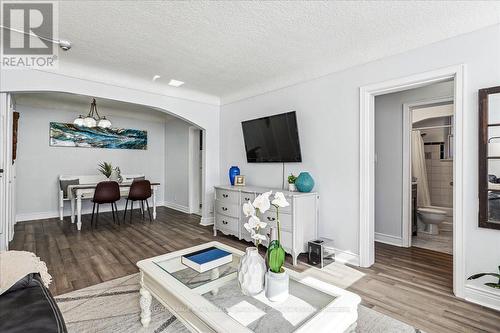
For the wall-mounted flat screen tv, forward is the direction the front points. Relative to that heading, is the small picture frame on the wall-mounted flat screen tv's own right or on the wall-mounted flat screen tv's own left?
on the wall-mounted flat screen tv's own right

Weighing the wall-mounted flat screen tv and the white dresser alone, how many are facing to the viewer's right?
0

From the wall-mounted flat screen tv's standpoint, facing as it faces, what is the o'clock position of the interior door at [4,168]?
The interior door is roughly at 1 o'clock from the wall-mounted flat screen tv.

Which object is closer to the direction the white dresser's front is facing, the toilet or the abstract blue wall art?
the abstract blue wall art

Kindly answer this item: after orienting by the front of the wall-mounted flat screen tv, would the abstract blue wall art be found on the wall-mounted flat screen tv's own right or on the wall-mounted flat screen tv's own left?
on the wall-mounted flat screen tv's own right

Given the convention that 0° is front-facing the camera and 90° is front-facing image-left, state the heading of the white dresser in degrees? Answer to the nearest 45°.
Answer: approximately 45°

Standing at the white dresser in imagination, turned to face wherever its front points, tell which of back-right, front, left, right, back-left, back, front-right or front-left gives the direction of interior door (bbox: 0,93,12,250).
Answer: front-right

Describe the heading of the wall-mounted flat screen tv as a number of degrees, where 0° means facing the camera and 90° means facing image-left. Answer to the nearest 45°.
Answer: approximately 45°

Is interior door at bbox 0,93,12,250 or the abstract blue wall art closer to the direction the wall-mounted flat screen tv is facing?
the interior door

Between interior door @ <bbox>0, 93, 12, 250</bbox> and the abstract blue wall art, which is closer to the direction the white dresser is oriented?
the interior door

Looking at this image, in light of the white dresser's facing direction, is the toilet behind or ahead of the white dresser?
behind

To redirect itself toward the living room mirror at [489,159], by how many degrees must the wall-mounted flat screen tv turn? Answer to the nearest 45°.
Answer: approximately 90° to its left

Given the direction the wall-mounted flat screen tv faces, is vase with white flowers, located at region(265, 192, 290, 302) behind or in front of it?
in front

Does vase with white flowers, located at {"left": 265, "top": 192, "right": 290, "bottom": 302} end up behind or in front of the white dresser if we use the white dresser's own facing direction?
in front

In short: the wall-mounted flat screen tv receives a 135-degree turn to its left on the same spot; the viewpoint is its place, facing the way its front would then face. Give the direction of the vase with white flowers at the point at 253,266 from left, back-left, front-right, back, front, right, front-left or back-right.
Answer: right
